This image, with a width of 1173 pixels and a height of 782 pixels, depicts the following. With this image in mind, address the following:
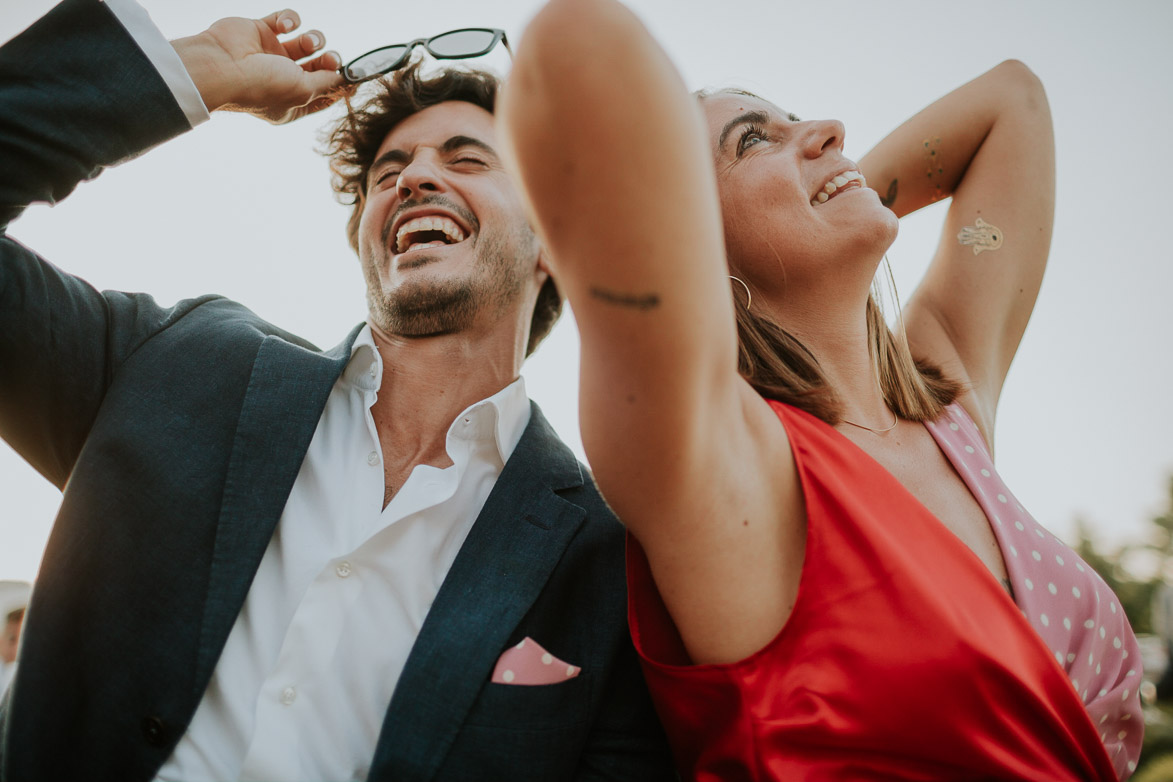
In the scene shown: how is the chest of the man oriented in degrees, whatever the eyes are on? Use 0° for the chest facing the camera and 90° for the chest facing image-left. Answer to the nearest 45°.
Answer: approximately 0°

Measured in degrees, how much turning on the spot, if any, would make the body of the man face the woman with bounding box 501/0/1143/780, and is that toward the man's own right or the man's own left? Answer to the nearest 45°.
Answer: approximately 45° to the man's own left
